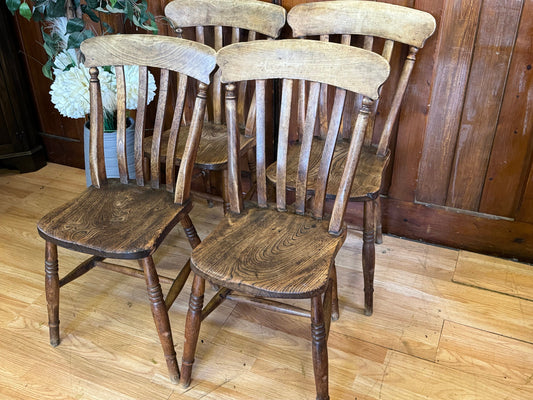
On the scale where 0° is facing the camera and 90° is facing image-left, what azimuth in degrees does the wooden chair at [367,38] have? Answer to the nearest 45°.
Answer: approximately 45°

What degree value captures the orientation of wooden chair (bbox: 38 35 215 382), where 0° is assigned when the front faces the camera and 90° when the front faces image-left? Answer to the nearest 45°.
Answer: approximately 45°
